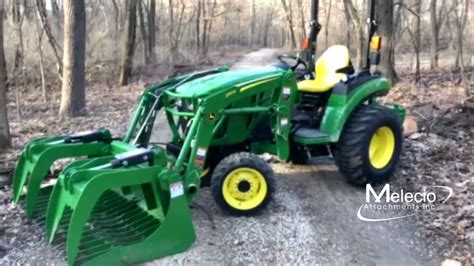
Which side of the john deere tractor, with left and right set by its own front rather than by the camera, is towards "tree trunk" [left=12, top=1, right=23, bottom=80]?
right

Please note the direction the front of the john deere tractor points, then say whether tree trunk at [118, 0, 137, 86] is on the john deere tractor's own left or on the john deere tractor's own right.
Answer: on the john deere tractor's own right

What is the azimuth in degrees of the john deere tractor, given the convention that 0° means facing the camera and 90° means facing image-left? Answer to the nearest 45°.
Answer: approximately 45°

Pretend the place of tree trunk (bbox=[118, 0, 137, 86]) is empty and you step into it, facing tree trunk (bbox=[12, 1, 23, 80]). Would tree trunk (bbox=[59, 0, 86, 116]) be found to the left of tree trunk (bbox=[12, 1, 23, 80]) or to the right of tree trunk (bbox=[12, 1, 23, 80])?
left

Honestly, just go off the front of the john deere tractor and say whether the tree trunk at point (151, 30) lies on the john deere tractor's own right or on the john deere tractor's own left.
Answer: on the john deere tractor's own right

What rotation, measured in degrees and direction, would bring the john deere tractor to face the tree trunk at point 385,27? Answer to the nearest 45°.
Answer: approximately 180°
